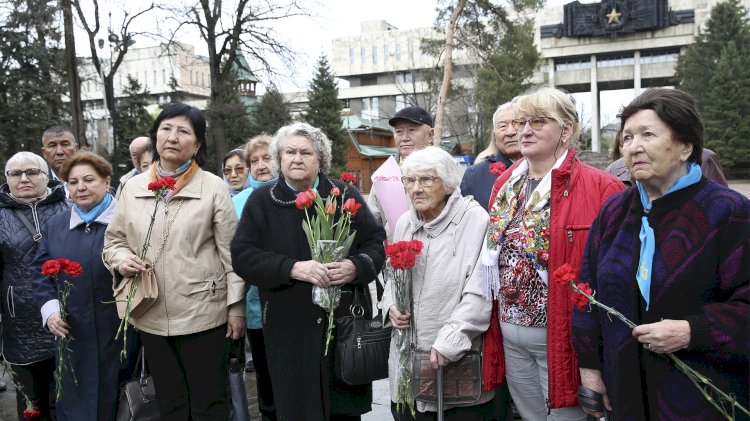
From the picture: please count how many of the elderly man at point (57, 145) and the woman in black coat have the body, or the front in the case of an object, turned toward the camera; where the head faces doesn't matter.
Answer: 2

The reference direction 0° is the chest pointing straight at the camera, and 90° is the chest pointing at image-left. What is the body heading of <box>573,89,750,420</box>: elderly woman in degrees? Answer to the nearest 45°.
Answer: approximately 45°

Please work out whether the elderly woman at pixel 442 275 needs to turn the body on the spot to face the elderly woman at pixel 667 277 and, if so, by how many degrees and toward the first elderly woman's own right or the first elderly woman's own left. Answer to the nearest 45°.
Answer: approximately 90° to the first elderly woman's own left

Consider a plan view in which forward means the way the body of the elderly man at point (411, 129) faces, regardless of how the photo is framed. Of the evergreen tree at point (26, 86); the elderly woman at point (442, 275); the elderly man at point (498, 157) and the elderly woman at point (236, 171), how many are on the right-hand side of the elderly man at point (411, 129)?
2

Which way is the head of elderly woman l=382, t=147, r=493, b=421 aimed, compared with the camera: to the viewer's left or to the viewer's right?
to the viewer's left

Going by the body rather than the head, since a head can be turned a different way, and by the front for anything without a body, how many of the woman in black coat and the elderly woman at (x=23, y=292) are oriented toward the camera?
2

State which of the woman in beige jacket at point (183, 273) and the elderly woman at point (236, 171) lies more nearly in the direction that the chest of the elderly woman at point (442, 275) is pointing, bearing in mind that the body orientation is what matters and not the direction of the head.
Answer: the woman in beige jacket
